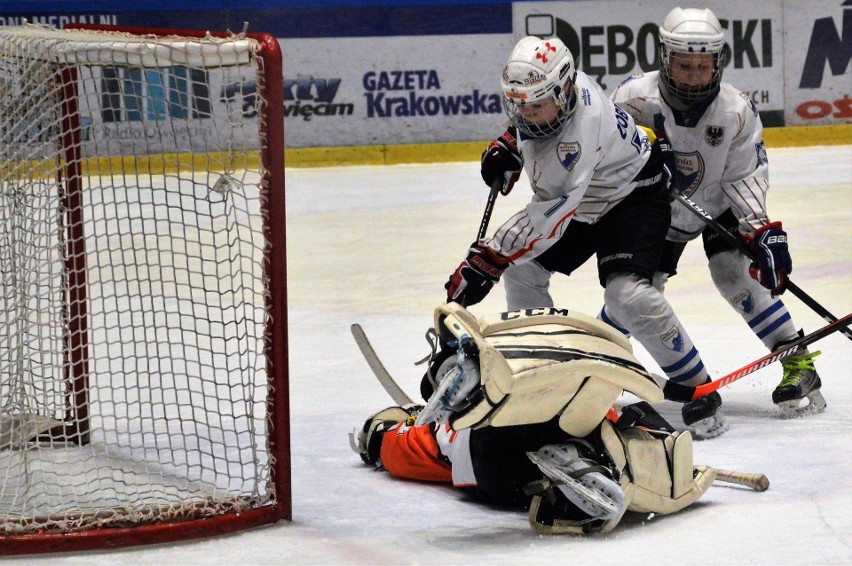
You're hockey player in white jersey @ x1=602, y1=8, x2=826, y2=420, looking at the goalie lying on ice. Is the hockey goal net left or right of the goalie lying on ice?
right

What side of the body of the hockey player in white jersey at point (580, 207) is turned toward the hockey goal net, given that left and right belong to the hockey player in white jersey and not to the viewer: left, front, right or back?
front

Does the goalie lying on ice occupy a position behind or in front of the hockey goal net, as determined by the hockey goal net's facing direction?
in front

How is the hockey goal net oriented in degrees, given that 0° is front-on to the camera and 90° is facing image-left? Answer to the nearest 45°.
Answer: approximately 270°

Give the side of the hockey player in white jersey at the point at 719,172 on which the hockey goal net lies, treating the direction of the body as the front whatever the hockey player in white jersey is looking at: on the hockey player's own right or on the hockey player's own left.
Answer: on the hockey player's own right

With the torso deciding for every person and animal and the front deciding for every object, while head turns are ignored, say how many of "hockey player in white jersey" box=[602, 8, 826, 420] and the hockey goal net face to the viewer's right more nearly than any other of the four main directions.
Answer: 1

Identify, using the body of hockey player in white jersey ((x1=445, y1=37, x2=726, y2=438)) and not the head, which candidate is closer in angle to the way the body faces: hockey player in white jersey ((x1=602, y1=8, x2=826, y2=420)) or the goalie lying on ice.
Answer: the goalie lying on ice

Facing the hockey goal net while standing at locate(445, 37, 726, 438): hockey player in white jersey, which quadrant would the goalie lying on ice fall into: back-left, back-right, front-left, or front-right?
front-left

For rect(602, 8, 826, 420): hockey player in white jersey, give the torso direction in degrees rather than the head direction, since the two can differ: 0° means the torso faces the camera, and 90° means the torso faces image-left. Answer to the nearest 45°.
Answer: approximately 0°

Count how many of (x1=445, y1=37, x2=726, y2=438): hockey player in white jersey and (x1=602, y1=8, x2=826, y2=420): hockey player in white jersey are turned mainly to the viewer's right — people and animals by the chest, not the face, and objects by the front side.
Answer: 0

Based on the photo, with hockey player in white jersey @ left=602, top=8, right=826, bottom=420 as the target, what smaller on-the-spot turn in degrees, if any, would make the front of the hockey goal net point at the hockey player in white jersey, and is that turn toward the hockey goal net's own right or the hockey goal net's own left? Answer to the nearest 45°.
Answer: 0° — it already faces them

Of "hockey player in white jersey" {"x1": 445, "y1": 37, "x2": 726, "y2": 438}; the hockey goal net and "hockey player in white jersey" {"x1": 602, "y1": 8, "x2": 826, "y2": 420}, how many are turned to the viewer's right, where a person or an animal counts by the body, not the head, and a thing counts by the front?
1

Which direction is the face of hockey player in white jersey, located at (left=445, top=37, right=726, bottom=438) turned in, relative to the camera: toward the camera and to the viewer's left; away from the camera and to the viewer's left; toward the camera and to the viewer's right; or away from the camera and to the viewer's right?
toward the camera and to the viewer's left

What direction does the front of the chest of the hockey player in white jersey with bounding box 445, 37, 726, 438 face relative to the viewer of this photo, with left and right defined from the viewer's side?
facing the viewer and to the left of the viewer

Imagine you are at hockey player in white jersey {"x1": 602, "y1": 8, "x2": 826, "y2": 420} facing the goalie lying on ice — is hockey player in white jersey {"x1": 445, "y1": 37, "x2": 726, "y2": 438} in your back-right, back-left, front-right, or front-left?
front-right
